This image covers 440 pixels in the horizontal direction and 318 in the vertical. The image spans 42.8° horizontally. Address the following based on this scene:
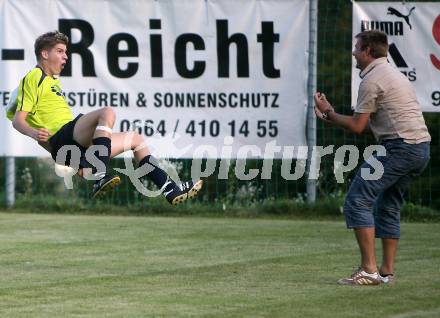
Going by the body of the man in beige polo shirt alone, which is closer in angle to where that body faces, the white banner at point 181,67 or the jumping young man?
the jumping young man

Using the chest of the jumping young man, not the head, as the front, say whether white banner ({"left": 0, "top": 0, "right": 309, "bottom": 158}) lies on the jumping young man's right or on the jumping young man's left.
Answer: on the jumping young man's left

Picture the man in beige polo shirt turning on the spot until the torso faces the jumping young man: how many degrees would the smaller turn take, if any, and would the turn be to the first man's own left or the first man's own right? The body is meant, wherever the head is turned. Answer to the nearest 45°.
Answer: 0° — they already face them

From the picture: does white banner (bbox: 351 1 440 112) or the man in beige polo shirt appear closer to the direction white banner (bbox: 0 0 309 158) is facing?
the man in beige polo shirt

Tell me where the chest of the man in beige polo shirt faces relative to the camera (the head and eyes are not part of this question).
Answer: to the viewer's left

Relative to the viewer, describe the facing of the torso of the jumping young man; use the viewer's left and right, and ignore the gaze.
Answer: facing to the right of the viewer

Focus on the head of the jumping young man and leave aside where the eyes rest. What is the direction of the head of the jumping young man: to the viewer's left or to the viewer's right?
to the viewer's right

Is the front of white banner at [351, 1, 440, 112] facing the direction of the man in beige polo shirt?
yes

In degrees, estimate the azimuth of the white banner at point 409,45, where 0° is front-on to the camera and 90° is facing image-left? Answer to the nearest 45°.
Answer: approximately 0°
